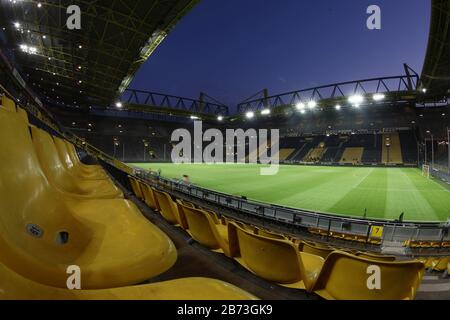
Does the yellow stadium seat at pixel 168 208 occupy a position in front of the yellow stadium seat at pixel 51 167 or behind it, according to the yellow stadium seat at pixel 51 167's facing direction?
in front

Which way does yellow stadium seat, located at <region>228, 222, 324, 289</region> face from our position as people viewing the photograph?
facing away from the viewer and to the right of the viewer

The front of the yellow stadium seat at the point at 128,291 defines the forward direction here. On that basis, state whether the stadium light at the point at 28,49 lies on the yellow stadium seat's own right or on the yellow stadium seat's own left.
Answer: on the yellow stadium seat's own left

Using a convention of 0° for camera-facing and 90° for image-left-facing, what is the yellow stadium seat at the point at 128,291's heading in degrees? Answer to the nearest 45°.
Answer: approximately 270°

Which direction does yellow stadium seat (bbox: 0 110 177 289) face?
to the viewer's right

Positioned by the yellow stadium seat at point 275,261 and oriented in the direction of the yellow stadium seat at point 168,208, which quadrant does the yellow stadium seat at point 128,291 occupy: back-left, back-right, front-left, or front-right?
back-left

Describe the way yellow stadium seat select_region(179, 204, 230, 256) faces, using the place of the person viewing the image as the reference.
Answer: facing away from the viewer and to the right of the viewer

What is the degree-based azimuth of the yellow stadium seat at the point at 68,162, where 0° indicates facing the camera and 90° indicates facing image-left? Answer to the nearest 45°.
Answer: approximately 270°
